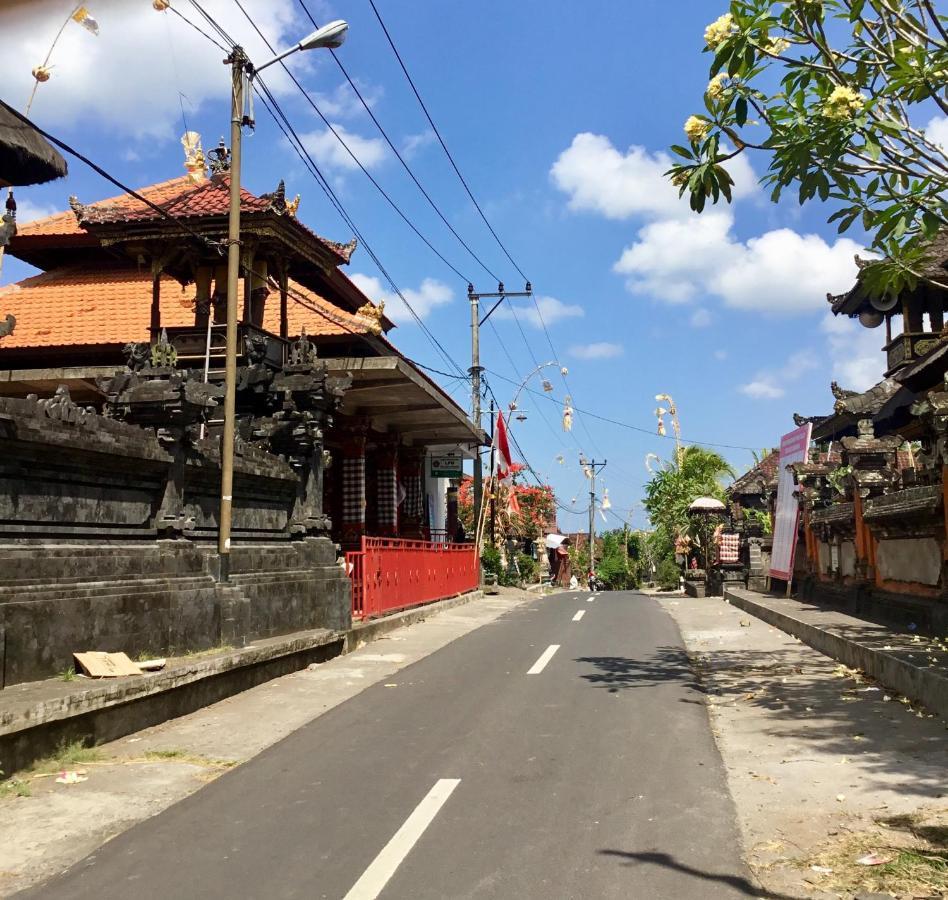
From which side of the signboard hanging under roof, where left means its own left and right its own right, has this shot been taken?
front

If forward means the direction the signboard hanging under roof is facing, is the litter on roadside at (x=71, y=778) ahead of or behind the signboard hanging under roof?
ahead

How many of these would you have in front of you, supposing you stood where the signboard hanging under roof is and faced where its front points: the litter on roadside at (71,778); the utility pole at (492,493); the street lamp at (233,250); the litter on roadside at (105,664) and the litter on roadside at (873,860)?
4

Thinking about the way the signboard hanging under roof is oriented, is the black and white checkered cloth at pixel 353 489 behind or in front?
in front

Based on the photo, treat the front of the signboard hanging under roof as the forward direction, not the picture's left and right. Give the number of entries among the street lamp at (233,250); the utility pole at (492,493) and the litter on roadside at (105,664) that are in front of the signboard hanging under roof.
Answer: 2

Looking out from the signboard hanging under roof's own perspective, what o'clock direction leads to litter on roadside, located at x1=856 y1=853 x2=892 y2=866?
The litter on roadside is roughly at 12 o'clock from the signboard hanging under roof.

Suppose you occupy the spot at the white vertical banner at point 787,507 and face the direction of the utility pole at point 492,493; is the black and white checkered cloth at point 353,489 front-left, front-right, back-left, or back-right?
front-left

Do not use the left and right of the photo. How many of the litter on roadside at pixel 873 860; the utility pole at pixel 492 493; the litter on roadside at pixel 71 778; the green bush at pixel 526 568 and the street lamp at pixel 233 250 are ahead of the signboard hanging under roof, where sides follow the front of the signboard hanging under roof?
3
